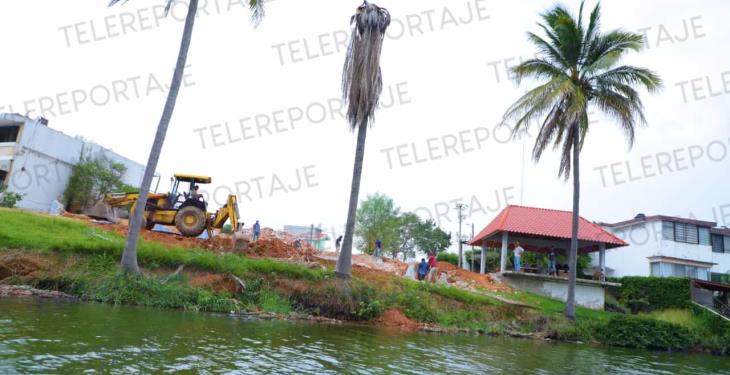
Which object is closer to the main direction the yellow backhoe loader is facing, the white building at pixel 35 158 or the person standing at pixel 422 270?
the white building

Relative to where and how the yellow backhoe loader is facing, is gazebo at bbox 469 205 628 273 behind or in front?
behind

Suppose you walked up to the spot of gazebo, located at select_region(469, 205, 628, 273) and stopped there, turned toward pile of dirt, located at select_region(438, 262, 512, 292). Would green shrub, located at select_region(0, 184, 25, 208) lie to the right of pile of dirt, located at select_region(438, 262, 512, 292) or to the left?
right

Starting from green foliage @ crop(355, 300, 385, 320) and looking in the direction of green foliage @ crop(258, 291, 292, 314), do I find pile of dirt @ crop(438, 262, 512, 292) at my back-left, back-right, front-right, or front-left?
back-right

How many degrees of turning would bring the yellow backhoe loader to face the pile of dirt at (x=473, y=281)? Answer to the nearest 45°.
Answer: approximately 180°

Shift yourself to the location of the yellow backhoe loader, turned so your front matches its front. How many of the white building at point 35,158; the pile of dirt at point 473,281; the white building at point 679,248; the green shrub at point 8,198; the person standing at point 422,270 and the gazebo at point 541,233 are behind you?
4

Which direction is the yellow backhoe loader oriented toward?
to the viewer's left

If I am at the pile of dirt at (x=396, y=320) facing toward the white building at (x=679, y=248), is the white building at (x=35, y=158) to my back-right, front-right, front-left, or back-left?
back-left

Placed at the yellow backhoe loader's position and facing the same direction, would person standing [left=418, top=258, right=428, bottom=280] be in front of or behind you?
behind

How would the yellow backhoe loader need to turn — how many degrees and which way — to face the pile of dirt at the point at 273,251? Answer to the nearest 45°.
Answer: approximately 180°
